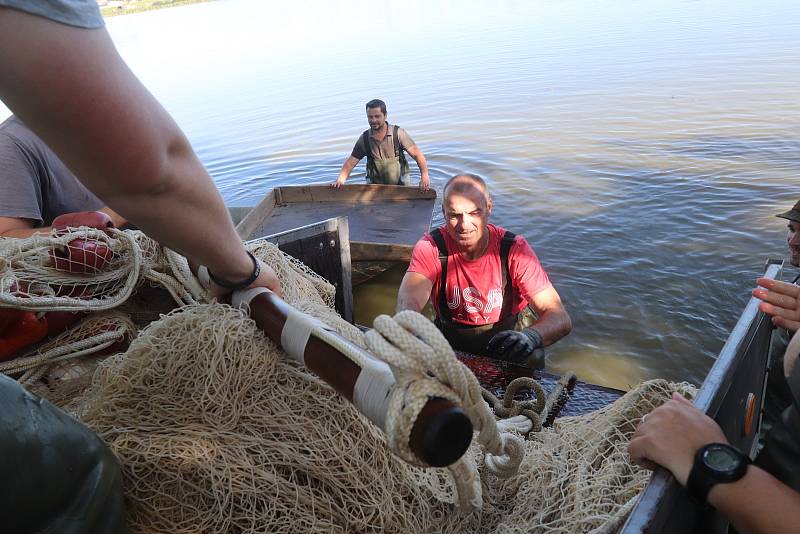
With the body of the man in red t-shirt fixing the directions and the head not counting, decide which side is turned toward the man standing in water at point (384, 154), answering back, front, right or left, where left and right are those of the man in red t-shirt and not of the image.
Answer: back

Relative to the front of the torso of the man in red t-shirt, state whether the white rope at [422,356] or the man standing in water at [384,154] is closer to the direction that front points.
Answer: the white rope

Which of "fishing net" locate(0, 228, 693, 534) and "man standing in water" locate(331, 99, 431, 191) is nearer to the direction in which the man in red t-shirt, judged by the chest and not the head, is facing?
the fishing net

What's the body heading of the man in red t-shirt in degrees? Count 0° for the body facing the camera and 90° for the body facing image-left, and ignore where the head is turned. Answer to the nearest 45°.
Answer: approximately 0°

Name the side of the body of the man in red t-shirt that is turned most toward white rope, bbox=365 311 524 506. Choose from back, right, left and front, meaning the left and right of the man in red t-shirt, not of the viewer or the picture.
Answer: front
